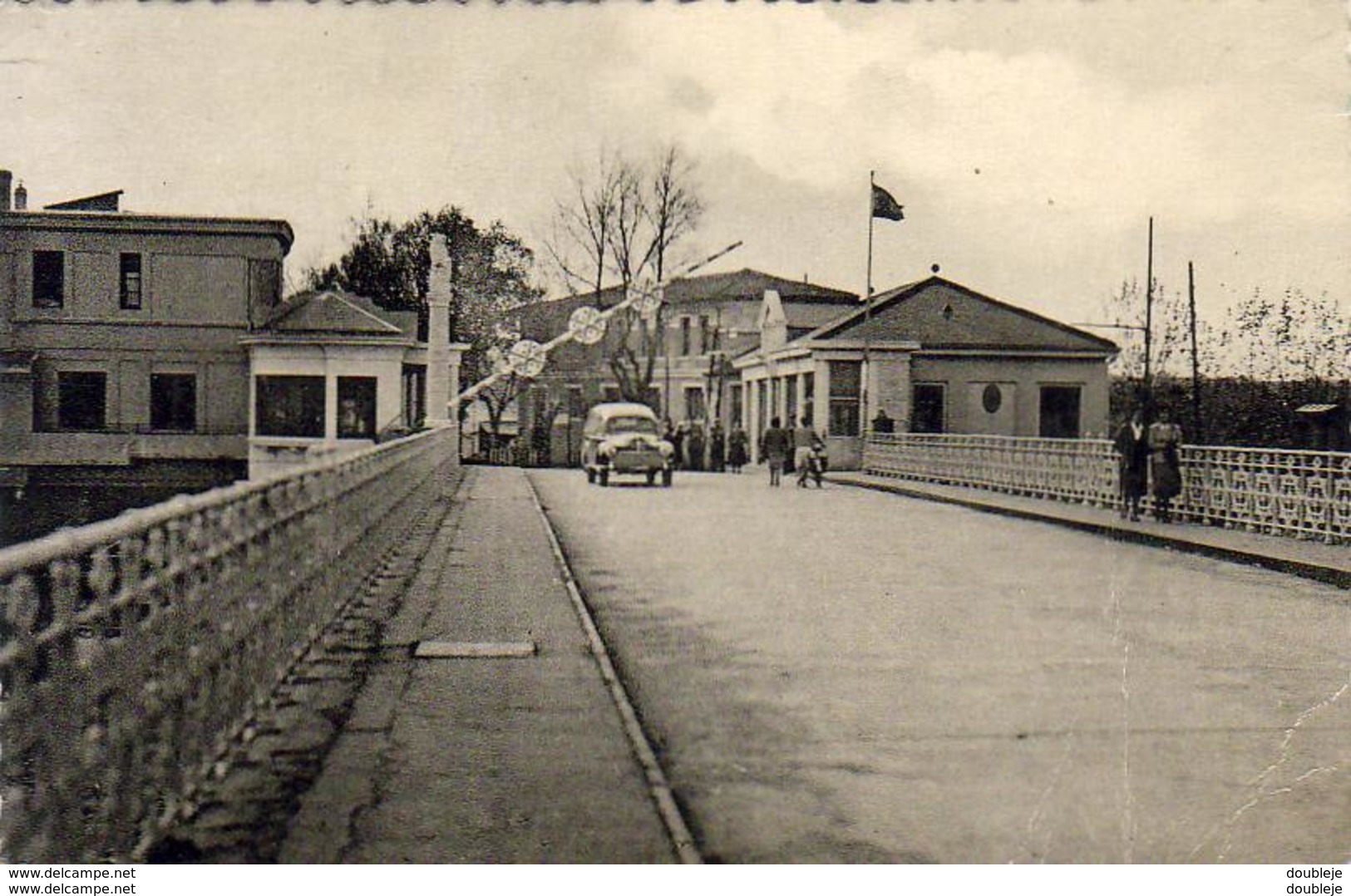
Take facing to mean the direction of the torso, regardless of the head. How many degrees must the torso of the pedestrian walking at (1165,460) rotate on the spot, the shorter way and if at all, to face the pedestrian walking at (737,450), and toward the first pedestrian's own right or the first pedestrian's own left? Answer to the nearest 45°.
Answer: approximately 135° to the first pedestrian's own right

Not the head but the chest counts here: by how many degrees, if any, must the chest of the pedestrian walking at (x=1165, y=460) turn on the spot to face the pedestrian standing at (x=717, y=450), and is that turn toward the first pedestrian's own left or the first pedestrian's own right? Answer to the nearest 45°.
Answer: approximately 135° to the first pedestrian's own right

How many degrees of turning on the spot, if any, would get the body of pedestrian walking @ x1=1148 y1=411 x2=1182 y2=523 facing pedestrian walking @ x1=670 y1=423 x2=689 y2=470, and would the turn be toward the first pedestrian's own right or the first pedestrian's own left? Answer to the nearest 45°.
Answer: approximately 135° to the first pedestrian's own right

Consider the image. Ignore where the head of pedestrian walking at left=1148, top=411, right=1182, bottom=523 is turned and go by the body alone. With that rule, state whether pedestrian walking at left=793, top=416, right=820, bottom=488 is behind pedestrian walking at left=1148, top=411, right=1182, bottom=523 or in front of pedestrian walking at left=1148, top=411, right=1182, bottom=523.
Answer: behind

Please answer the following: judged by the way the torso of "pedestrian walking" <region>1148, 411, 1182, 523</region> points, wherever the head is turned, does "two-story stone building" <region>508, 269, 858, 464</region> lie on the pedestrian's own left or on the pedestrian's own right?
on the pedestrian's own right

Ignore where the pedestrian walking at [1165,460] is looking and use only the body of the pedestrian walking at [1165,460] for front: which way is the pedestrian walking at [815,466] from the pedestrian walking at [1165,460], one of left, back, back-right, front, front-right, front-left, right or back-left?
back-right

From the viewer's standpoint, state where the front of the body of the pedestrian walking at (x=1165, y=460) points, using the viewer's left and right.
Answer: facing the viewer
